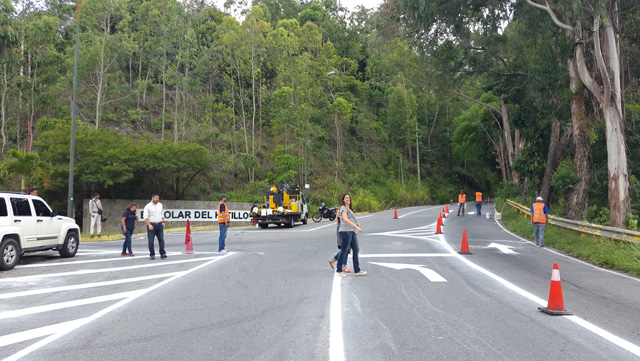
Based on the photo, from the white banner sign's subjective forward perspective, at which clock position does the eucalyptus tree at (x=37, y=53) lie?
The eucalyptus tree is roughly at 4 o'clock from the white banner sign.

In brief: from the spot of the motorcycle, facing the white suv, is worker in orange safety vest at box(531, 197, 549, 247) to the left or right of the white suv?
left

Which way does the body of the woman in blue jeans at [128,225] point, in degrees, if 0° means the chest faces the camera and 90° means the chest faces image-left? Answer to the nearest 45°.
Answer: approximately 315°

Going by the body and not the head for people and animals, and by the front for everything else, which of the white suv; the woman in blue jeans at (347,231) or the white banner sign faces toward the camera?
the white banner sign
